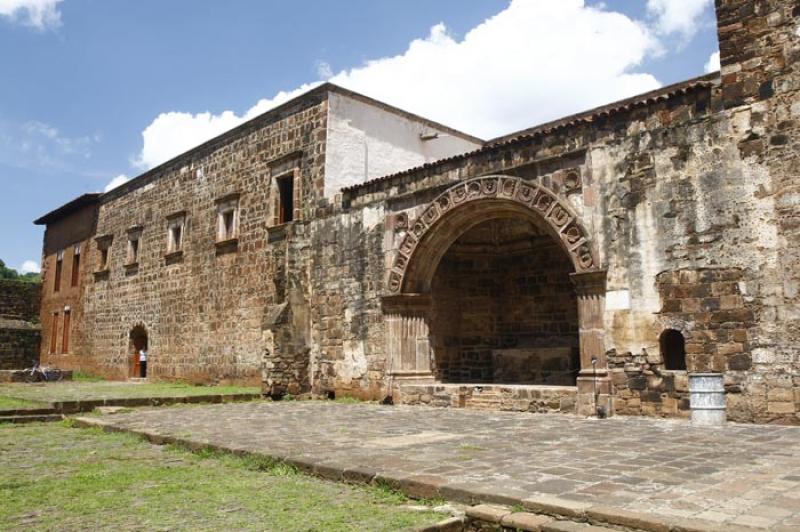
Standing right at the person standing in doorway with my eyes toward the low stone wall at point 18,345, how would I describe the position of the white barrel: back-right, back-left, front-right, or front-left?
back-left

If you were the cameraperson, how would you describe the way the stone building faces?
facing the viewer and to the left of the viewer

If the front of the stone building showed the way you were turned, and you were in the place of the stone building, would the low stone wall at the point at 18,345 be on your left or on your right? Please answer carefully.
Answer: on your right

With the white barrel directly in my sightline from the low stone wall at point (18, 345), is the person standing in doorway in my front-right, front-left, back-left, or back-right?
front-left

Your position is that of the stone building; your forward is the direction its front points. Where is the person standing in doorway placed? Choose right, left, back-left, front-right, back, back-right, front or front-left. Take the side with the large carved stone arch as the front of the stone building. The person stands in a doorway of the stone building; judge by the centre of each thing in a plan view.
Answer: right
